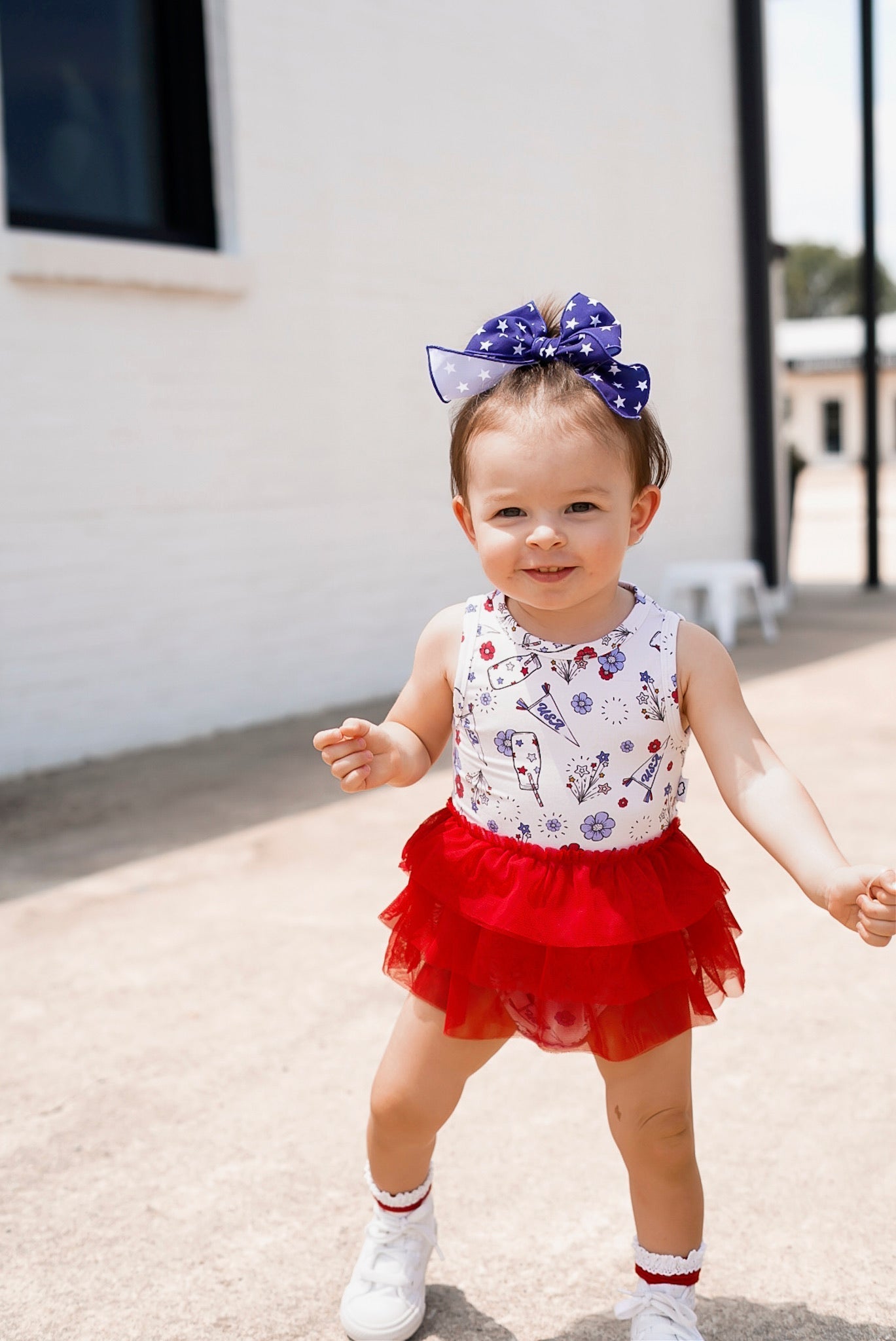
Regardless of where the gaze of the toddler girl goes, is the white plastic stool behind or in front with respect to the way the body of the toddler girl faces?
behind

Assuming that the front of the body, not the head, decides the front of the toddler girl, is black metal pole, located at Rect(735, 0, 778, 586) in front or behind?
behind

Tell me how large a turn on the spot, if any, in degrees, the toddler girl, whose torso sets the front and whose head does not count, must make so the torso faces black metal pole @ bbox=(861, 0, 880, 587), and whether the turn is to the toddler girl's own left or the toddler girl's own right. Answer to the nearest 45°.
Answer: approximately 180°

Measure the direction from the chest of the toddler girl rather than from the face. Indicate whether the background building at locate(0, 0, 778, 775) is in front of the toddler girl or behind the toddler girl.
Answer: behind

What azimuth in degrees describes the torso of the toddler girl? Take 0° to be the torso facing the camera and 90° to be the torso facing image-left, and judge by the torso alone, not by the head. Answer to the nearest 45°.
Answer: approximately 0°

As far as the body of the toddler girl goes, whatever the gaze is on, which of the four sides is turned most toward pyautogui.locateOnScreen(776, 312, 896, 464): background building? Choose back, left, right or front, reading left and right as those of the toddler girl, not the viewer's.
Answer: back
